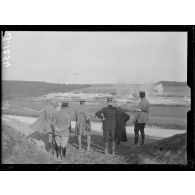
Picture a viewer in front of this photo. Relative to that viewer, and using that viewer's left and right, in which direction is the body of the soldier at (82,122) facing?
facing away from the viewer

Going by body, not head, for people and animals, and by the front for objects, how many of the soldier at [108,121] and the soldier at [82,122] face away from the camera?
2

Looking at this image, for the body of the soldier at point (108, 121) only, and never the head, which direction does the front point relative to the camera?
away from the camera
